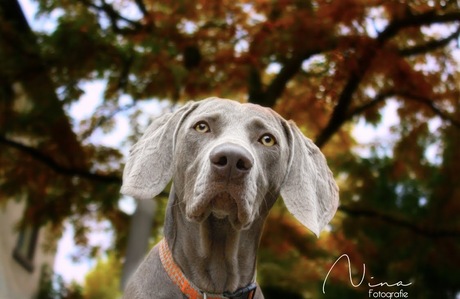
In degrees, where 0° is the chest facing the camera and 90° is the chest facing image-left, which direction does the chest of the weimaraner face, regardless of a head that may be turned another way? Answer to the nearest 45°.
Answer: approximately 0°

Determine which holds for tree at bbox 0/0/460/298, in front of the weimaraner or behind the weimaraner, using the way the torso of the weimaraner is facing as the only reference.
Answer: behind
